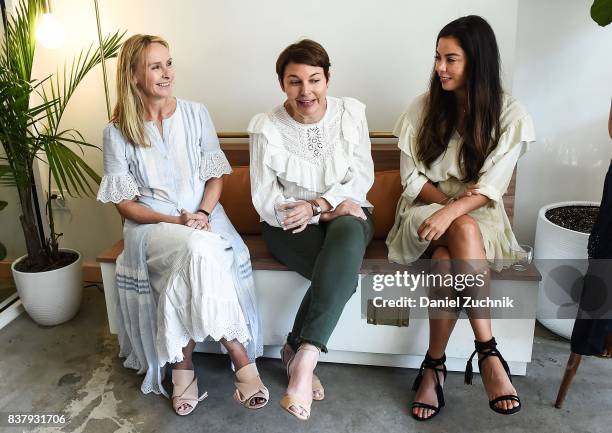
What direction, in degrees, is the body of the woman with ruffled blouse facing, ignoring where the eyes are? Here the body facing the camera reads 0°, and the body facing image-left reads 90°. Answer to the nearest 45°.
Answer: approximately 0°

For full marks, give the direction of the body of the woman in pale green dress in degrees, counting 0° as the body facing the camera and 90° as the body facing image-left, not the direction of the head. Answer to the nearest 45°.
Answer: approximately 0°

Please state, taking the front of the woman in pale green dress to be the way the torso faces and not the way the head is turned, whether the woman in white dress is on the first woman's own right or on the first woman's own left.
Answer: on the first woman's own right

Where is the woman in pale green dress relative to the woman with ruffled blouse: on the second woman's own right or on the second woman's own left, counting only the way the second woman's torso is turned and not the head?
on the second woman's own left

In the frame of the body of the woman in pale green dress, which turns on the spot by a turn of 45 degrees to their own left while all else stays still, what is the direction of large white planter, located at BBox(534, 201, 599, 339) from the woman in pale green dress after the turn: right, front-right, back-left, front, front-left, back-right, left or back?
left

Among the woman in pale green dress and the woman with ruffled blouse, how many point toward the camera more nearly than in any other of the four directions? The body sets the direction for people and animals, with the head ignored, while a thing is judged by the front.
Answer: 2

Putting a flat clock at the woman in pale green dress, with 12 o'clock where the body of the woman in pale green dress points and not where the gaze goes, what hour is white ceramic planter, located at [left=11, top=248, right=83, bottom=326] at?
The white ceramic planter is roughly at 3 o'clock from the woman in pale green dress.

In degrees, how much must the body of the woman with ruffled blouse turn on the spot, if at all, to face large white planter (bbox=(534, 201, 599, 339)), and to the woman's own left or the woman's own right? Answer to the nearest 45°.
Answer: approximately 90° to the woman's own left

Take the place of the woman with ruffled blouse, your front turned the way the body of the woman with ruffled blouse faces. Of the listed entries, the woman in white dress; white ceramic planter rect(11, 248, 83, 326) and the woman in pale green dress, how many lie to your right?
2
